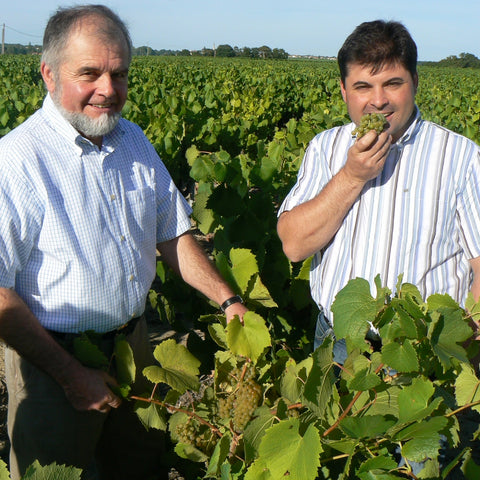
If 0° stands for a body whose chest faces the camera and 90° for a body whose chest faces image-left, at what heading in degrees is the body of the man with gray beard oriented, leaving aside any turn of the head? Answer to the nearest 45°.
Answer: approximately 315°

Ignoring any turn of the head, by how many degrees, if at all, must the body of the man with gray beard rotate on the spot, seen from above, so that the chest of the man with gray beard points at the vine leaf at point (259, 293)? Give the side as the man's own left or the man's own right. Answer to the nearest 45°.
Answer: approximately 45° to the man's own left
